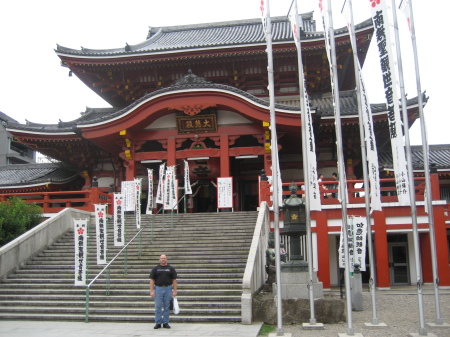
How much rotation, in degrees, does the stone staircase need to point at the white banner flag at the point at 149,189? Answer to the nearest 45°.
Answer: approximately 180°

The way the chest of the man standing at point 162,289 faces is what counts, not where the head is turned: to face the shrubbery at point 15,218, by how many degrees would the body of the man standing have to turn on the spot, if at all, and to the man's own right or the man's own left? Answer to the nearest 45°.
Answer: approximately 135° to the man's own right

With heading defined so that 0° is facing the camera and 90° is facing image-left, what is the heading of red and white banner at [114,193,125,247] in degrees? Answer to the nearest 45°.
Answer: approximately 0°

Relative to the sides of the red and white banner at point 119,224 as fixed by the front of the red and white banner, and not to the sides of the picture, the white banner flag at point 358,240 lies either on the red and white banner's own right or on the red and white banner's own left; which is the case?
on the red and white banner's own left

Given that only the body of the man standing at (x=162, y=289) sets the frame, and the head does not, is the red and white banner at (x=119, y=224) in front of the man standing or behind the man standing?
behind

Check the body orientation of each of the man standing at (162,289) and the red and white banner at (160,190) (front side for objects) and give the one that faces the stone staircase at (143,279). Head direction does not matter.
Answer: the red and white banner

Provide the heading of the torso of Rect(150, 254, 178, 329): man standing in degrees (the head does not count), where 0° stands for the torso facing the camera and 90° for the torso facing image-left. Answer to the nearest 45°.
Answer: approximately 0°

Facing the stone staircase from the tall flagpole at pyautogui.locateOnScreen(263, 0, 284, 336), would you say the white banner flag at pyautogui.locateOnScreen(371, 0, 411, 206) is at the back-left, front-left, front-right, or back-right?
back-right

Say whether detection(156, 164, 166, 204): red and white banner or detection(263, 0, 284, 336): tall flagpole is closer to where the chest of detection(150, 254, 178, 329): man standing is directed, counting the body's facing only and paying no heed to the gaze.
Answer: the tall flagpole
